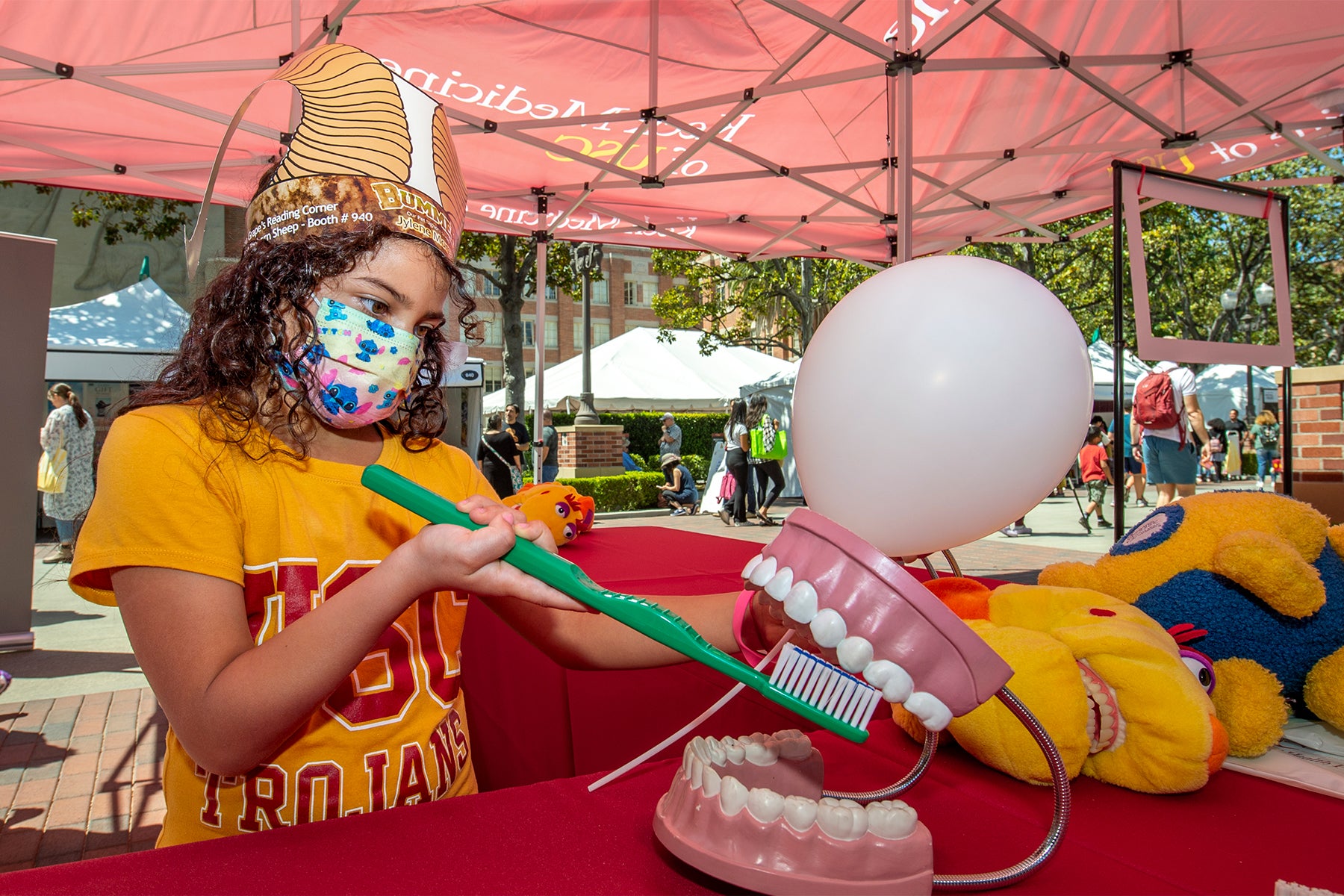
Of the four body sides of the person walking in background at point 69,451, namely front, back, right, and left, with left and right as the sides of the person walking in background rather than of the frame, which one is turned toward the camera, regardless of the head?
left

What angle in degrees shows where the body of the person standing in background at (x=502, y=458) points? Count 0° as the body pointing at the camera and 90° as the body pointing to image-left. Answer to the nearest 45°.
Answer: approximately 180°

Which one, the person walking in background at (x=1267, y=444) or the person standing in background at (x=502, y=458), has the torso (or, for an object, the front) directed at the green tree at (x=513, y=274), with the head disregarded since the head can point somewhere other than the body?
the person standing in background at (x=502, y=458)

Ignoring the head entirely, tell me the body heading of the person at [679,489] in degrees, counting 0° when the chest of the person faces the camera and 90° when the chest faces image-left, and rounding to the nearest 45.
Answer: approximately 90°

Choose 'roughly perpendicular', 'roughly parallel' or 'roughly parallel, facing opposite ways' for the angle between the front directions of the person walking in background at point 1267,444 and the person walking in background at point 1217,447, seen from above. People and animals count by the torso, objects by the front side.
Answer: roughly parallel

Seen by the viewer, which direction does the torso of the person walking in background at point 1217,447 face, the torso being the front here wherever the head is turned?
away from the camera
